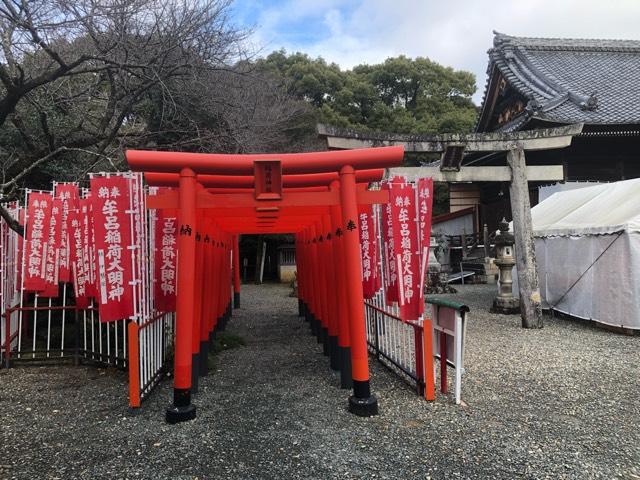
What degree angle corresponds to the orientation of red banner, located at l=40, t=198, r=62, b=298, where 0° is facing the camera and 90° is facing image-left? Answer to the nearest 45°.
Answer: approximately 0°

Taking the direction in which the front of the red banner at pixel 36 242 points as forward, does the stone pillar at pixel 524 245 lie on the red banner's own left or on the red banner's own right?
on the red banner's own left

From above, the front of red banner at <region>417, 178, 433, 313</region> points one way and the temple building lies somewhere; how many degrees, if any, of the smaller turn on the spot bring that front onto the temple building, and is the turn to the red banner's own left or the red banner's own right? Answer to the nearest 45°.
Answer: approximately 135° to the red banner's own left

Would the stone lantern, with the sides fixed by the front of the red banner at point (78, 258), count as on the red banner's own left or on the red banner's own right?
on the red banner's own left

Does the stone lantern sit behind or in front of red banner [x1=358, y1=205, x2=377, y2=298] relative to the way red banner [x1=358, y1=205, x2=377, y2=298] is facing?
behind

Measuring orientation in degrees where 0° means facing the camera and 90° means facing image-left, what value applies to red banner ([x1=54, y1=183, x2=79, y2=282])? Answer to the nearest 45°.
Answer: approximately 0°
